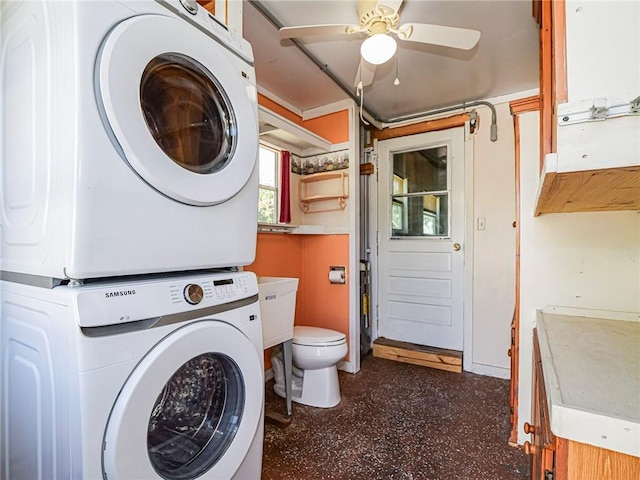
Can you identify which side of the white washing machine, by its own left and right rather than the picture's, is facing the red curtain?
left

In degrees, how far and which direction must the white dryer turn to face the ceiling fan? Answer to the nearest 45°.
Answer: approximately 45° to its left

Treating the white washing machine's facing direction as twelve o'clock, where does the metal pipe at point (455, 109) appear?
The metal pipe is roughly at 10 o'clock from the white washing machine.

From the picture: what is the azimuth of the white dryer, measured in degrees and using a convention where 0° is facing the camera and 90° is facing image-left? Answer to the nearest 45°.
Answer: approximately 315°

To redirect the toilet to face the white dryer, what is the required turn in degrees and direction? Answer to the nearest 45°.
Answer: approximately 90° to its right

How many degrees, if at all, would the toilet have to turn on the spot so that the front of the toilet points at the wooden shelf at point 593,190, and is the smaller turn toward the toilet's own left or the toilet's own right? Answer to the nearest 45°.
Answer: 0° — it already faces it

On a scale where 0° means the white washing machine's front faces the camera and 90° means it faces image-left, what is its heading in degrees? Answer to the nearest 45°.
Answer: approximately 315°

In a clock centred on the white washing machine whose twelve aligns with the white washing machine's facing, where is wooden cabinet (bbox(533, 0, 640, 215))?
The wooden cabinet is roughly at 12 o'clock from the white washing machine.
